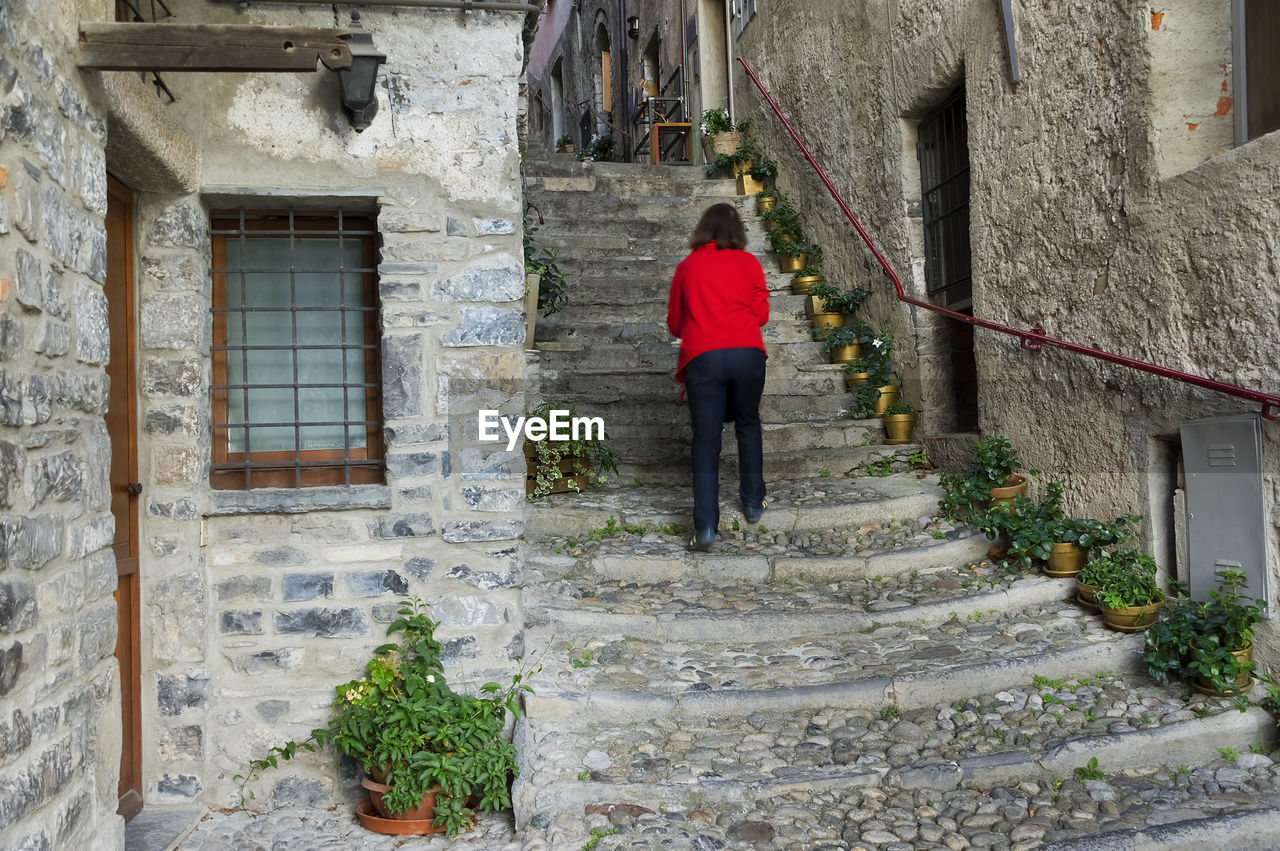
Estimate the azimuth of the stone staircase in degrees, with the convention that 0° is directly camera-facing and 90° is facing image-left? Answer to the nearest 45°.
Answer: approximately 0°

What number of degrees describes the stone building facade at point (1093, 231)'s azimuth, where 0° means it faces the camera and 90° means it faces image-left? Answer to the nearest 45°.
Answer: approximately 45°

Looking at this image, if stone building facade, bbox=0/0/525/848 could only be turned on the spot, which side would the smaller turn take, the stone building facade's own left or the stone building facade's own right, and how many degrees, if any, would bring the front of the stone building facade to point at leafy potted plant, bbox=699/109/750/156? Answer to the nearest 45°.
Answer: approximately 135° to the stone building facade's own left

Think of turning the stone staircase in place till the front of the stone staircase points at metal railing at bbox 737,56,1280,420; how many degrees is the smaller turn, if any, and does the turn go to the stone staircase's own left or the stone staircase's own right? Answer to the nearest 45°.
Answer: approximately 135° to the stone staircase's own left

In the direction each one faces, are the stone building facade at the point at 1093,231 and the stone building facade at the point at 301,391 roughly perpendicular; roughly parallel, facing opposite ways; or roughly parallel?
roughly perpendicular

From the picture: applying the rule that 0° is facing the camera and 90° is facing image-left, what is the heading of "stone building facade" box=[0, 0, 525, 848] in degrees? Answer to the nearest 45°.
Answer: approximately 0°

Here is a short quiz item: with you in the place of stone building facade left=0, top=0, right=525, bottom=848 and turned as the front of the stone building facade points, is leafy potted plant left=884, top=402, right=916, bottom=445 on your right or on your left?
on your left
